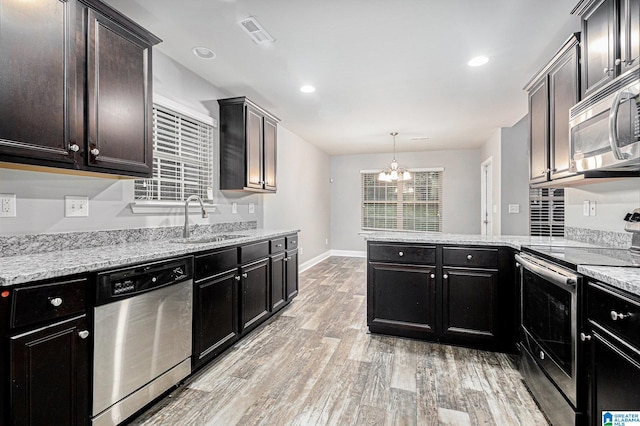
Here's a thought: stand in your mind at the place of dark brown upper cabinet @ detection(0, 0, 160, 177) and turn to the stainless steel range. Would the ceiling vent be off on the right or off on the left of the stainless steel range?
left

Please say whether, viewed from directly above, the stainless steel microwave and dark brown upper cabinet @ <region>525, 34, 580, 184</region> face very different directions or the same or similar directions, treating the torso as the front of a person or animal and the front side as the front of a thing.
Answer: same or similar directions

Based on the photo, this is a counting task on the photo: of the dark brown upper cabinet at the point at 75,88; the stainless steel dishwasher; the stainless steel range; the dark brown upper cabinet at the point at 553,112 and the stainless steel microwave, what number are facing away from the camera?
0

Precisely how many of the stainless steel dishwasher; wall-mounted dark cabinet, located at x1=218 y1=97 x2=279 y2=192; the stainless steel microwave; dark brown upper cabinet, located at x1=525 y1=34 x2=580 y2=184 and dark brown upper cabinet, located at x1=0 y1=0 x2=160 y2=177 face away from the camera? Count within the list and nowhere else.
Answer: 0

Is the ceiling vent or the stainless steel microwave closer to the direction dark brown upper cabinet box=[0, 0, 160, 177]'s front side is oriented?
the stainless steel microwave

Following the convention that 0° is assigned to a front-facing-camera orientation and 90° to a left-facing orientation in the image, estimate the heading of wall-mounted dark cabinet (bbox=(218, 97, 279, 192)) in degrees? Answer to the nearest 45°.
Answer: approximately 315°

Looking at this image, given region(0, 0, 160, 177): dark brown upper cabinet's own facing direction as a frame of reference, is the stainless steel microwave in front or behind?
in front

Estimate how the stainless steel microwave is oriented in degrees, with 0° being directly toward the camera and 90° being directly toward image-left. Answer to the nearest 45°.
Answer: approximately 45°

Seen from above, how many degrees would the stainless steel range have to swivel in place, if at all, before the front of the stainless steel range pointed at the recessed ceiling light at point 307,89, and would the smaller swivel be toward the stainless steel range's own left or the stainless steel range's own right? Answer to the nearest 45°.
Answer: approximately 45° to the stainless steel range's own right

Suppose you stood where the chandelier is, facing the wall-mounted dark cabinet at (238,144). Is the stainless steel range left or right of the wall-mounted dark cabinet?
left

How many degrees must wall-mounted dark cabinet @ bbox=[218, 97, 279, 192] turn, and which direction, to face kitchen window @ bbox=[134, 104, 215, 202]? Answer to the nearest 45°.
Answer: approximately 90° to its right

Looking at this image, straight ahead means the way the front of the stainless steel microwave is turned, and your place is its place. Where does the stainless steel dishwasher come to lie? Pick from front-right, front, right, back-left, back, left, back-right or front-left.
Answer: front

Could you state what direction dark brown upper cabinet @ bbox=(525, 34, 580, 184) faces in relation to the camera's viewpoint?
facing the viewer and to the left of the viewer
